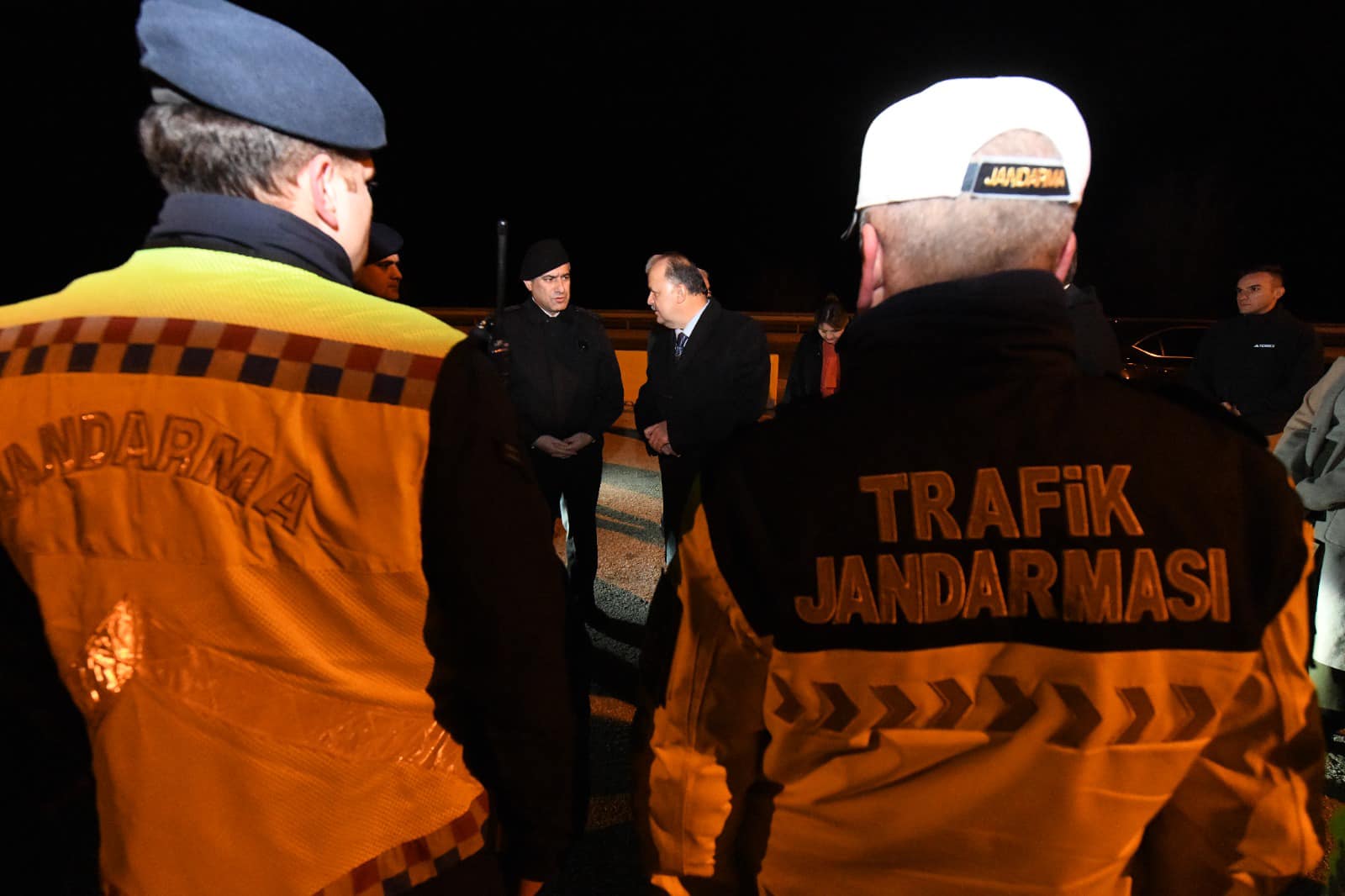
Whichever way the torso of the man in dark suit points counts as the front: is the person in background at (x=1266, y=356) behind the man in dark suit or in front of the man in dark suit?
behind

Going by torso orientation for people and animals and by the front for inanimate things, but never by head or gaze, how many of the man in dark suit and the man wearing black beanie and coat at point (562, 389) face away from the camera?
0

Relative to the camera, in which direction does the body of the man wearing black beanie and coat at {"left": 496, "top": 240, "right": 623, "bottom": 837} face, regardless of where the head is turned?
toward the camera

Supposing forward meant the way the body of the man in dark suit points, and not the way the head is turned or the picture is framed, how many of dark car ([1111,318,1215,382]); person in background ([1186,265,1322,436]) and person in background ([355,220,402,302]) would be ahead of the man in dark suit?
1

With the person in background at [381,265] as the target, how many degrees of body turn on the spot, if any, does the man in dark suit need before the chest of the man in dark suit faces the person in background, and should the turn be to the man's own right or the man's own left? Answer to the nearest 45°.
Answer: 0° — they already face them

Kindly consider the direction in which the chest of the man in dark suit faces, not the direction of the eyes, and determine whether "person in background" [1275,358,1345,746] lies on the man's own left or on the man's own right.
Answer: on the man's own left

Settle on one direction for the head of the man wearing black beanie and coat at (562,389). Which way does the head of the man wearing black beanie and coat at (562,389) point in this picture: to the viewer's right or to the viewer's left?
to the viewer's right

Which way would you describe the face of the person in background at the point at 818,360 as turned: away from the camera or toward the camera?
toward the camera

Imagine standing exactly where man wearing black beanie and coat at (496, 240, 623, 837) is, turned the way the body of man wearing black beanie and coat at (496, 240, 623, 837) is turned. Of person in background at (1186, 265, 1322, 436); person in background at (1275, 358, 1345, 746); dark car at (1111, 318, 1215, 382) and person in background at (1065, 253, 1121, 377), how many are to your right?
0

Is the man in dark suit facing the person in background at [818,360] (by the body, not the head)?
no

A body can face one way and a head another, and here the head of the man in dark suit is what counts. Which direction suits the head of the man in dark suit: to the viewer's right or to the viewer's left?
to the viewer's left

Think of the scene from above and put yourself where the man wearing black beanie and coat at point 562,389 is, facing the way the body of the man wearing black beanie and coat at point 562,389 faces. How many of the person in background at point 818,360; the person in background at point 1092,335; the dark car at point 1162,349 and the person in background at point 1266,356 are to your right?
0
